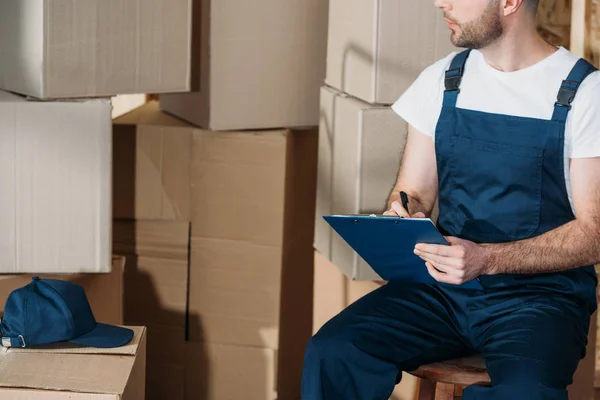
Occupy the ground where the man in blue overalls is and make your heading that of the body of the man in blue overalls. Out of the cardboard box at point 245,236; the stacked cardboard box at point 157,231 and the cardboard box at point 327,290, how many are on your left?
0

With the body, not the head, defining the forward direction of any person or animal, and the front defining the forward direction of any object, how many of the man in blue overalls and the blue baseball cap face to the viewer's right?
1

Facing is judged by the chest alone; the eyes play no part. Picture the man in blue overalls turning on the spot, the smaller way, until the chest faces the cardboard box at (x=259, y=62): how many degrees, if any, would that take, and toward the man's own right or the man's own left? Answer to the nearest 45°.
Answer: approximately 90° to the man's own right

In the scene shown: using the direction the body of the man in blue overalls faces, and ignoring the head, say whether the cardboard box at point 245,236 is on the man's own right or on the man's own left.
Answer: on the man's own right

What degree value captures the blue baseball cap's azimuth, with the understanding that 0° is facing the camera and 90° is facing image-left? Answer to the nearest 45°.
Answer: approximately 270°

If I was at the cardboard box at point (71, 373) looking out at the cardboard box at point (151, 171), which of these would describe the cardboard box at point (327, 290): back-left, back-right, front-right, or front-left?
front-right

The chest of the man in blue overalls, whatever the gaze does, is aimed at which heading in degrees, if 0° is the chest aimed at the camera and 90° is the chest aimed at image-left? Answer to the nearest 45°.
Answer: approximately 45°

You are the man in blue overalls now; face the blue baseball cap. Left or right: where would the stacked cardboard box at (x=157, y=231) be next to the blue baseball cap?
right
